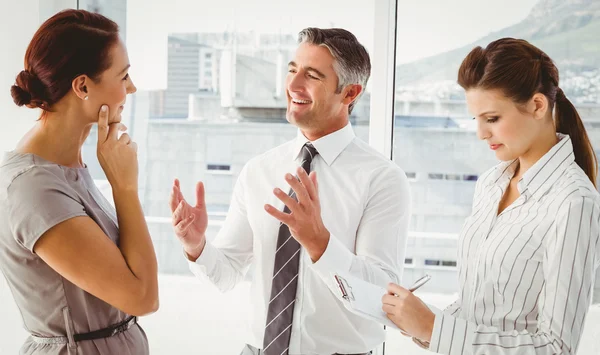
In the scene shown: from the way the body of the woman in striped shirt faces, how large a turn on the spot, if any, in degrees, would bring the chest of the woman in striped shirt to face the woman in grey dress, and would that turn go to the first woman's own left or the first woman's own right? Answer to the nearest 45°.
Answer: approximately 45° to the first woman's own right

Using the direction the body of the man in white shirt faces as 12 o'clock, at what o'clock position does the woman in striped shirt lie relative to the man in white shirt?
The woman in striped shirt is roughly at 9 o'clock from the man in white shirt.

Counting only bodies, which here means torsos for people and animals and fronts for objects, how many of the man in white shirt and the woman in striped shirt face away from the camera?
0

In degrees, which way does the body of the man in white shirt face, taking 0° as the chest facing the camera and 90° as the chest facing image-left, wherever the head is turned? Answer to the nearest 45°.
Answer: approximately 45°

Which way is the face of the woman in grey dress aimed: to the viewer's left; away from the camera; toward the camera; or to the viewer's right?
to the viewer's right

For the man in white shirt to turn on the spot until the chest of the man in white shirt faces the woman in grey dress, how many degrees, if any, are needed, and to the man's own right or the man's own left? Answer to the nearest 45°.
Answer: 0° — they already face them

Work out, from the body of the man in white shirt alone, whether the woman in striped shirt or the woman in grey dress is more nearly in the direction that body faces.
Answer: the woman in grey dress

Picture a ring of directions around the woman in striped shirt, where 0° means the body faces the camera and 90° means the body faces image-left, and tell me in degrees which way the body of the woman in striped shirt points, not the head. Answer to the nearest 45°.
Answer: approximately 45°
